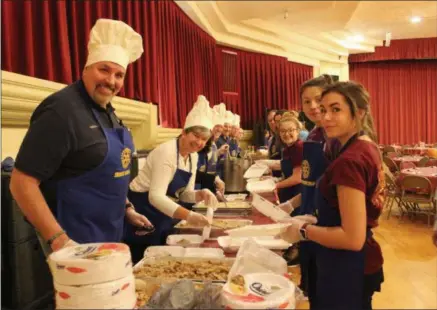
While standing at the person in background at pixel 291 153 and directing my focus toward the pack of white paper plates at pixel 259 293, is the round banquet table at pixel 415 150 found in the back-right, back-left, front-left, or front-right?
back-left

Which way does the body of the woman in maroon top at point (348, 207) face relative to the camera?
to the viewer's left

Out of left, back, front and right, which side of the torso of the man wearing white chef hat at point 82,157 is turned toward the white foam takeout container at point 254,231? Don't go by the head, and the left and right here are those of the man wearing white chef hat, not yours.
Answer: left

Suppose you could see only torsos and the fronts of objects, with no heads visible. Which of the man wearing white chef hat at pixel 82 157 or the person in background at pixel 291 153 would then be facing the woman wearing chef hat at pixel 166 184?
the person in background

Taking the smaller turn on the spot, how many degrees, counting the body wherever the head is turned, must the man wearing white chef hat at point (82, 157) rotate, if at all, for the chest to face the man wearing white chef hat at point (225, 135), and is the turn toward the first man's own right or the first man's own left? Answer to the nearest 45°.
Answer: approximately 90° to the first man's own left

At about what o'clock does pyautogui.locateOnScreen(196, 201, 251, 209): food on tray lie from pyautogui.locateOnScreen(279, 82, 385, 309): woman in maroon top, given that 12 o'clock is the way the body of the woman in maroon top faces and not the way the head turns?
The food on tray is roughly at 2 o'clock from the woman in maroon top.

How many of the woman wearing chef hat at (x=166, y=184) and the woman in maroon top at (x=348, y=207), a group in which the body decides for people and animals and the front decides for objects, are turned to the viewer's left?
1

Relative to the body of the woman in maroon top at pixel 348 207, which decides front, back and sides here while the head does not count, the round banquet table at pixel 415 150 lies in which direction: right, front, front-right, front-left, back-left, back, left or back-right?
right
